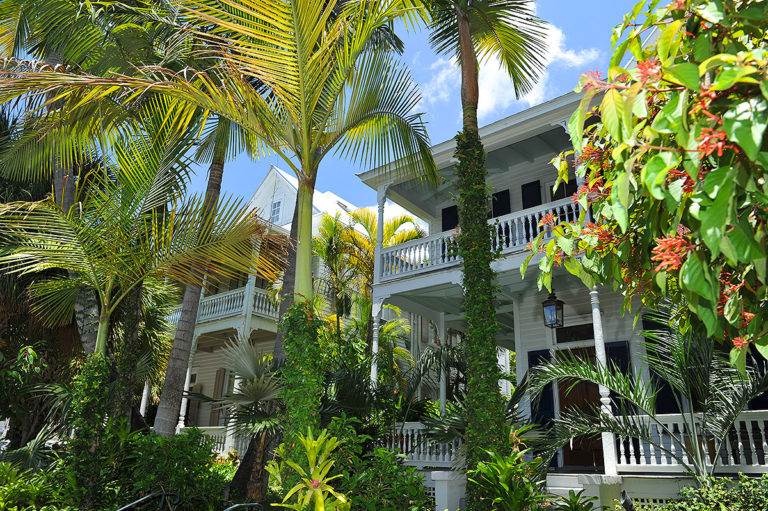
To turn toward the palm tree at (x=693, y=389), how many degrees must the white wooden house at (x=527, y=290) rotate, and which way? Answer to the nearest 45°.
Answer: approximately 90° to its left

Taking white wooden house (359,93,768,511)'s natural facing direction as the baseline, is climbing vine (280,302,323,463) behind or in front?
in front

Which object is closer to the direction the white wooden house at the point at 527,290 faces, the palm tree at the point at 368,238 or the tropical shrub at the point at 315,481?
the tropical shrub

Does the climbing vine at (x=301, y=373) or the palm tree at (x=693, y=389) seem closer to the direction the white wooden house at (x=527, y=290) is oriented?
the climbing vine

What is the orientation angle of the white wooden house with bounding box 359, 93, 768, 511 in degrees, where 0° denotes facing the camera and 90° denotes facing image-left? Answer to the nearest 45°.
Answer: approximately 45°

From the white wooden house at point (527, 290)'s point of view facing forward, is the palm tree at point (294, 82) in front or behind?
in front

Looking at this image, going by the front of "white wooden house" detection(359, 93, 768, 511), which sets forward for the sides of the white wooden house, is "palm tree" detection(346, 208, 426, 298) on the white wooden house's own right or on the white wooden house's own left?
on the white wooden house's own right

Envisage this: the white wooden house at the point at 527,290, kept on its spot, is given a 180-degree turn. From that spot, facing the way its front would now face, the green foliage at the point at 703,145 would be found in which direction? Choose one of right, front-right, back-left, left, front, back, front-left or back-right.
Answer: back-right

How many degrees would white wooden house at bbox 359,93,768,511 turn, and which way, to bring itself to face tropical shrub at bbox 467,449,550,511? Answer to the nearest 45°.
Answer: approximately 45° to its left
